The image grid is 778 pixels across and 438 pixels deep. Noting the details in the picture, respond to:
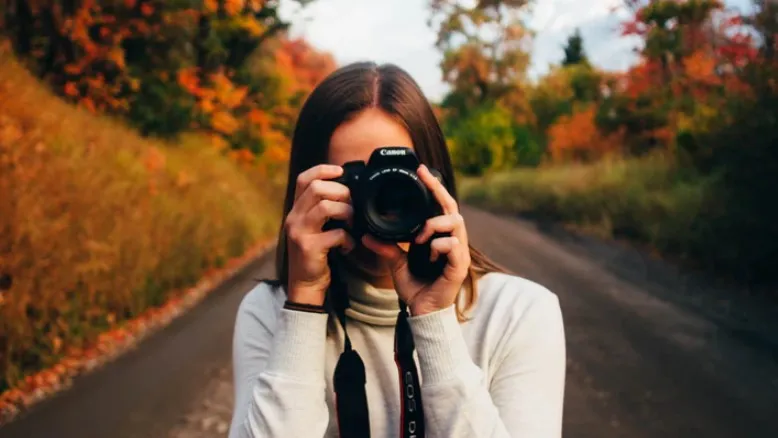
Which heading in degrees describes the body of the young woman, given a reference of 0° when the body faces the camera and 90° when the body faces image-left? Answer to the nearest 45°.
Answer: approximately 0°

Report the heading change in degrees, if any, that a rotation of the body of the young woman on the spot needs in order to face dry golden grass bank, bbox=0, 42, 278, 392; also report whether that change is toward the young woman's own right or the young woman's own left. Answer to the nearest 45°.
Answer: approximately 135° to the young woman's own right
